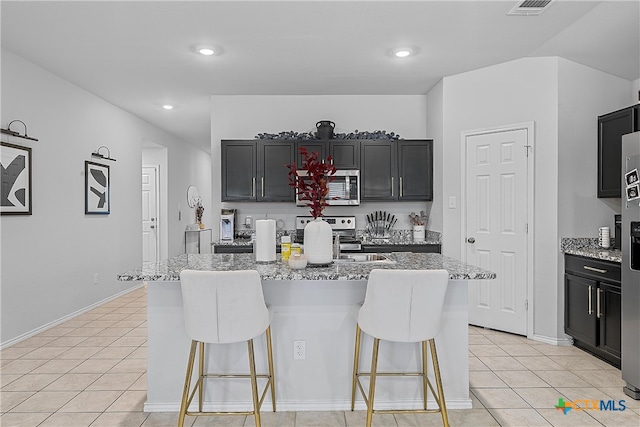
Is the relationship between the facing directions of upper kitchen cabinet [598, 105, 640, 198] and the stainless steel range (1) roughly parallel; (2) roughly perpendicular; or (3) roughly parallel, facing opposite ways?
roughly perpendicular

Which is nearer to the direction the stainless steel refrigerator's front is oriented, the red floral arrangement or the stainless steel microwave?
the red floral arrangement

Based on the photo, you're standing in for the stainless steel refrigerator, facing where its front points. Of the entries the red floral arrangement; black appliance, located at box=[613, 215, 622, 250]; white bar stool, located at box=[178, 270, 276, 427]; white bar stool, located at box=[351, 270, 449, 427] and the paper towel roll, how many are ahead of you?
4

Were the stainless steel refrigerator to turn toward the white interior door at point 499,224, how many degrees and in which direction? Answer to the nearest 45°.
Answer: approximately 90° to its right

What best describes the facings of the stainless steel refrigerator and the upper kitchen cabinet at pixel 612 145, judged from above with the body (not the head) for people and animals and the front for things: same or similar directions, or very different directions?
same or similar directions

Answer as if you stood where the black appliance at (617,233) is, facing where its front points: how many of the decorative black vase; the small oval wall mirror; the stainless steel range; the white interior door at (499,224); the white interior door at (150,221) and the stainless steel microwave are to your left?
0

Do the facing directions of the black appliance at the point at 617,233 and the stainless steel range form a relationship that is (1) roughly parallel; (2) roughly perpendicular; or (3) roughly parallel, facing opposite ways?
roughly perpendicular

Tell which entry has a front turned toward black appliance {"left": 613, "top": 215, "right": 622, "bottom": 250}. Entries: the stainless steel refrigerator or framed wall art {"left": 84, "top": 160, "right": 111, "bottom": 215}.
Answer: the framed wall art

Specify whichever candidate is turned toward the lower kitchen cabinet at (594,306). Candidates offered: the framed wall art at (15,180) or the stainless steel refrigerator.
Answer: the framed wall art

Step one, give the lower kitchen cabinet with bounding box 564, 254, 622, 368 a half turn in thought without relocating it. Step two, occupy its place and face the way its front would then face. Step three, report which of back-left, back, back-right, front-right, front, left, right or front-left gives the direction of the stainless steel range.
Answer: back-left

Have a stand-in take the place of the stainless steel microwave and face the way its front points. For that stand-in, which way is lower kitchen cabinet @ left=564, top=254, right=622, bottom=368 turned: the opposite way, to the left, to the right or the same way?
to the right

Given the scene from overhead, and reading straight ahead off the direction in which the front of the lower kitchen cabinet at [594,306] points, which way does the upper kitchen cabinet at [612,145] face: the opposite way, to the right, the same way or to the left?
the same way

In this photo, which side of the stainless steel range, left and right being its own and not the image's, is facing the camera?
front

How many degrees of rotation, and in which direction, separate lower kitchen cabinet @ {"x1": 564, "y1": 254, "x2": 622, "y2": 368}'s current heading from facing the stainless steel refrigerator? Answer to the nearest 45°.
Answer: approximately 45° to its left

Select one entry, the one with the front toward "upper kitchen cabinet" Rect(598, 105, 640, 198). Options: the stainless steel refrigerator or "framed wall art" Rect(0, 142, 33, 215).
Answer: the framed wall art

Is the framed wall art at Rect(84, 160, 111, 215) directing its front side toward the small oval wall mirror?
no

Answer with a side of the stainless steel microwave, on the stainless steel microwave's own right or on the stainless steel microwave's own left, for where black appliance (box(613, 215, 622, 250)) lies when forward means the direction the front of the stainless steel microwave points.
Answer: on the stainless steel microwave's own left

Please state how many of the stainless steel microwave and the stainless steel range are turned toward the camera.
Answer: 2

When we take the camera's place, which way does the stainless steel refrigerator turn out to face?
facing the viewer and to the left of the viewer

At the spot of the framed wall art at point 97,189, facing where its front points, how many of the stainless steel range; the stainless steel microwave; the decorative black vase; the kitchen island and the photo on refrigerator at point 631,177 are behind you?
0
